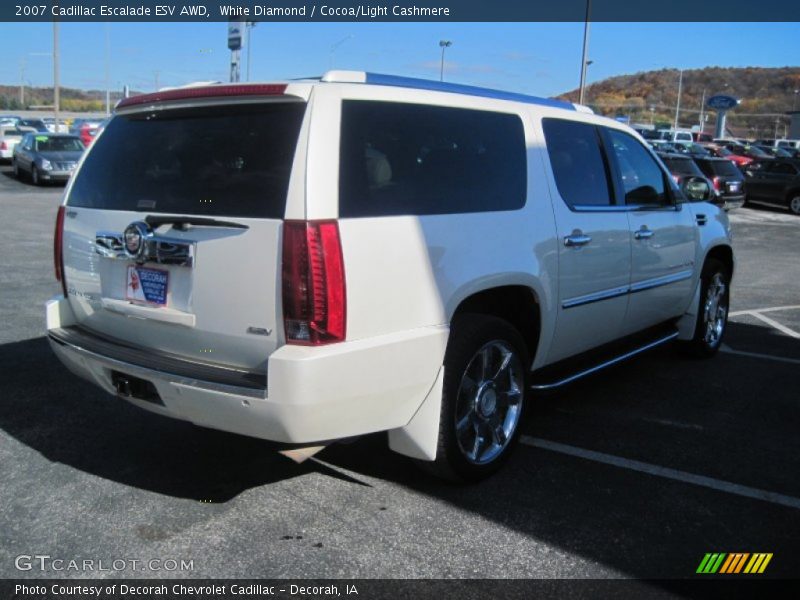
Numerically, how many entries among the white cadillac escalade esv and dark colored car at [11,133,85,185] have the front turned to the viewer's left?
0

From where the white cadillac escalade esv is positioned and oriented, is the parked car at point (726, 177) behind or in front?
in front

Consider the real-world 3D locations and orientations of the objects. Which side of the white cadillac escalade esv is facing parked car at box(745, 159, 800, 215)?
front

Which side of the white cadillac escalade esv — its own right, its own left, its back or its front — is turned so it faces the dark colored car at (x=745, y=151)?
front

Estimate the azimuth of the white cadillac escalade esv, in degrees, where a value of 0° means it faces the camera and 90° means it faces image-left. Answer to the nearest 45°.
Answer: approximately 225°

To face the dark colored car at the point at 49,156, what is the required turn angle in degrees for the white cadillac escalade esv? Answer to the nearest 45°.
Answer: approximately 90° to its left

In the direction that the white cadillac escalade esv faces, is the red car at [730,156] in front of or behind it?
in front

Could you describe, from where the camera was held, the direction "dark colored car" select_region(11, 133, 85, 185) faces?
facing the viewer and to the right of the viewer
